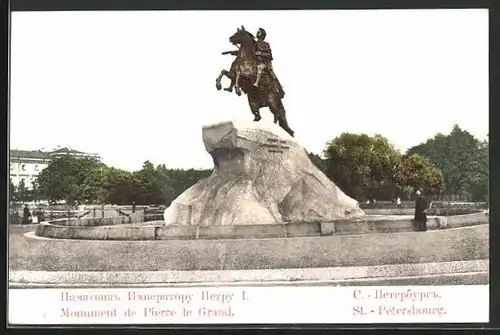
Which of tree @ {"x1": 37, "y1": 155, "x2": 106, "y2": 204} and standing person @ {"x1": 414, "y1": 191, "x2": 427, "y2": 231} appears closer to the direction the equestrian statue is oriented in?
the tree

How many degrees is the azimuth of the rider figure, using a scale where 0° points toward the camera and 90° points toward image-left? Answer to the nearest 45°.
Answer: approximately 45°

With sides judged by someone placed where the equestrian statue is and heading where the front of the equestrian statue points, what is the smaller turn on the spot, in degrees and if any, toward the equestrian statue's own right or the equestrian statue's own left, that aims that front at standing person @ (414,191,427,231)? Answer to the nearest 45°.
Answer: approximately 135° to the equestrian statue's own left

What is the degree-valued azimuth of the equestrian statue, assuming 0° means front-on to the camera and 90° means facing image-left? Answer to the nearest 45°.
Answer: approximately 45°

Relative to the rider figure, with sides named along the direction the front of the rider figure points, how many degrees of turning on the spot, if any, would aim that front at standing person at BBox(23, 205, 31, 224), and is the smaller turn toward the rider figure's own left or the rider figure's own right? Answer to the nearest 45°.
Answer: approximately 45° to the rider figure's own right
